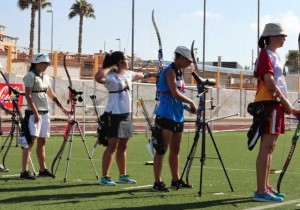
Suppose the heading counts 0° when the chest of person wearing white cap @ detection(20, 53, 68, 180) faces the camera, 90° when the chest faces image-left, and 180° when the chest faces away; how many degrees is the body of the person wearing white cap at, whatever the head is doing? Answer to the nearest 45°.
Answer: approximately 315°

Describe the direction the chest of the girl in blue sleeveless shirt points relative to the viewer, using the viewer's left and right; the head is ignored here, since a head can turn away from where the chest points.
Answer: facing to the right of the viewer

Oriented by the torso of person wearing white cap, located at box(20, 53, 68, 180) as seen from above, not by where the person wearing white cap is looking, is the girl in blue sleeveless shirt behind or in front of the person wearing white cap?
in front
